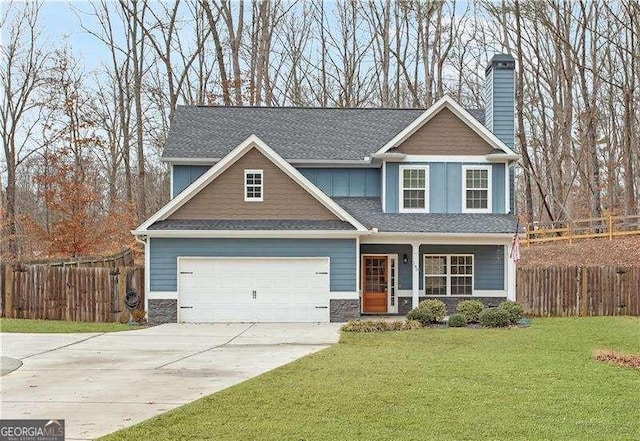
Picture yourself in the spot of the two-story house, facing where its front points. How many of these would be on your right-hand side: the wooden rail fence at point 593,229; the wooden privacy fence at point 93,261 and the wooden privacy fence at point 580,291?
1

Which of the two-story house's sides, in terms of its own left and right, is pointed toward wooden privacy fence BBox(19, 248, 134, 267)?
right

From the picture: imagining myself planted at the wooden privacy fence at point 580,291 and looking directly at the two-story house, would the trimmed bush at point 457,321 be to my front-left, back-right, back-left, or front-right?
front-left

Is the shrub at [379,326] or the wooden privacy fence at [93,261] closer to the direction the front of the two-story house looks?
the shrub

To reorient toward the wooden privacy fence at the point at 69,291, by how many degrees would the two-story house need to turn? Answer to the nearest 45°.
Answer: approximately 90° to its right

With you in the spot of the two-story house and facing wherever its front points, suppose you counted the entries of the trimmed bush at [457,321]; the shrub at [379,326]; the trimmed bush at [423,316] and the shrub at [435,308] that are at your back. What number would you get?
0

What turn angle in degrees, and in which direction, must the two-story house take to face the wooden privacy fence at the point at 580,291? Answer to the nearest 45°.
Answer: approximately 90° to its left

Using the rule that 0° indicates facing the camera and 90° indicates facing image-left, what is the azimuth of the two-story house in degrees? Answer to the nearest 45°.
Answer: approximately 0°

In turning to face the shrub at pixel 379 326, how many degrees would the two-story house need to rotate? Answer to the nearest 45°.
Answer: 0° — it already faces it

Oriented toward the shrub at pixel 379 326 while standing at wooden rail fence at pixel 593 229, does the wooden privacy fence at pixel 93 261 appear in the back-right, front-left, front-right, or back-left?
front-right

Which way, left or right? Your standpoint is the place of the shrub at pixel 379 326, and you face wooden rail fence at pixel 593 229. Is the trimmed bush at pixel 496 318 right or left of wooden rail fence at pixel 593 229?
right

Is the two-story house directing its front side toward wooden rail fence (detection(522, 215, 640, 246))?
no

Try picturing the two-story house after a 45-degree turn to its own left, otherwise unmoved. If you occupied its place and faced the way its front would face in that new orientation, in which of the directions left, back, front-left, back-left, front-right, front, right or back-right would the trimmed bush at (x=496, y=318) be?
front

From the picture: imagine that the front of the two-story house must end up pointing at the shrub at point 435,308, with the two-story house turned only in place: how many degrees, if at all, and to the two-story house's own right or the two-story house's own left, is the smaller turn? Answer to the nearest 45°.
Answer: approximately 45° to the two-story house's own left

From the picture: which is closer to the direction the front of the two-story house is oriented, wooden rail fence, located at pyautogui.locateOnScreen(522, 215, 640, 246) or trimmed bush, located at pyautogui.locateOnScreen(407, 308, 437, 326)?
the trimmed bush

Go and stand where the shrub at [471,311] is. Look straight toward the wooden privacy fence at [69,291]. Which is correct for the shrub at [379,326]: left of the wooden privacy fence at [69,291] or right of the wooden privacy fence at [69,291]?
left

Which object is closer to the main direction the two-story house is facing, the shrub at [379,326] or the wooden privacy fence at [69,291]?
the shrub

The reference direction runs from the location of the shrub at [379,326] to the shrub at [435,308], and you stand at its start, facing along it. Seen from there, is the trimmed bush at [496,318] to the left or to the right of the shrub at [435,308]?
right

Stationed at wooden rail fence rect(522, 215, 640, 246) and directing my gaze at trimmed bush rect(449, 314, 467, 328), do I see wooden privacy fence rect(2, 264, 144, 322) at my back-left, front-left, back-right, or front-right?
front-right
